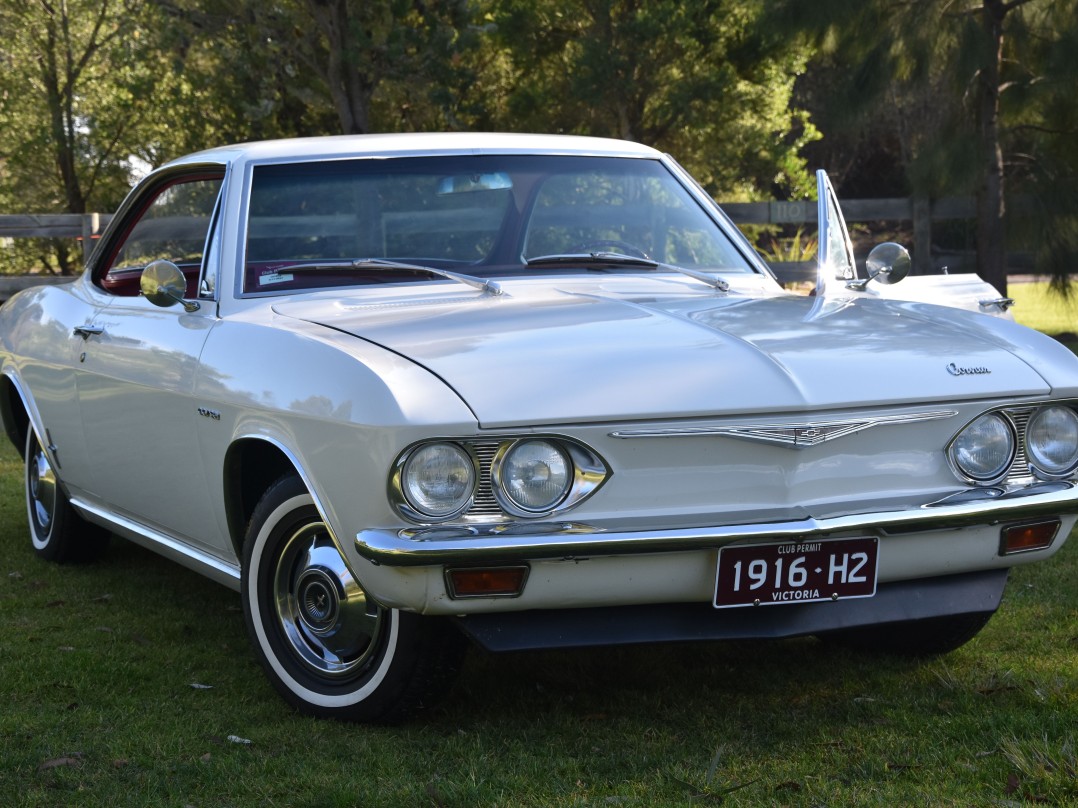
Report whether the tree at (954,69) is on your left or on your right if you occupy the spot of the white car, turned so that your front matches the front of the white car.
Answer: on your left

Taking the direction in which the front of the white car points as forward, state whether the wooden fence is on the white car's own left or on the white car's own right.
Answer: on the white car's own left

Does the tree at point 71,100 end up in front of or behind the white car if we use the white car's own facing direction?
behind

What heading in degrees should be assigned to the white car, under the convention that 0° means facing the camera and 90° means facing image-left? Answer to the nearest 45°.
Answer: approximately 315°
